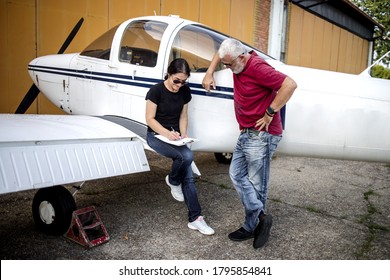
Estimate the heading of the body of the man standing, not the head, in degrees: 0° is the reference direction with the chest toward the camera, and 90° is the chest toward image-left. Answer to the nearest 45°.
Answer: approximately 45°

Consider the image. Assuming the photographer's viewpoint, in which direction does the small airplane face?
facing away from the viewer and to the left of the viewer
